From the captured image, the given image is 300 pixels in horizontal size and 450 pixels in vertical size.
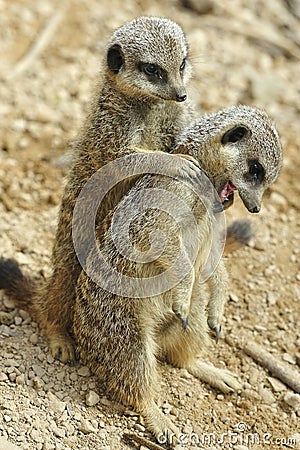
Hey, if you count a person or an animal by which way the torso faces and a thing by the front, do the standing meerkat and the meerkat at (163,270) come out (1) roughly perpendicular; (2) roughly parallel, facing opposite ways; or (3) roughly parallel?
roughly parallel

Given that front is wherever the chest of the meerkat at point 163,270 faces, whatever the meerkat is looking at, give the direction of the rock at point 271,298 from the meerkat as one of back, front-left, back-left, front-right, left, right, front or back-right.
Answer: left

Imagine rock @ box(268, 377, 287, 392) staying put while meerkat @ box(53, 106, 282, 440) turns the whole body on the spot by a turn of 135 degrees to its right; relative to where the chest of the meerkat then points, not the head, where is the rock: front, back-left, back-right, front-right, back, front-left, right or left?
back

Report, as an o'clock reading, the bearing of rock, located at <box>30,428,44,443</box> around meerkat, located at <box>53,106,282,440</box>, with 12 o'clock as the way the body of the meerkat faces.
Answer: The rock is roughly at 2 o'clock from the meerkat.

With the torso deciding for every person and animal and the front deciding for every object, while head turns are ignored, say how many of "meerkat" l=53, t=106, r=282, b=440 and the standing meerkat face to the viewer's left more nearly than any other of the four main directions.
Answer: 0

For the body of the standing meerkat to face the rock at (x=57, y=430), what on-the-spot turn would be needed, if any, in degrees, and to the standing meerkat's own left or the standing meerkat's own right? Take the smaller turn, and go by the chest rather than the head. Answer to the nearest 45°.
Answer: approximately 45° to the standing meerkat's own right

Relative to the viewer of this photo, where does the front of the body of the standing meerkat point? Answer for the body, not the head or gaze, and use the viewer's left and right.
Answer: facing the viewer and to the right of the viewer

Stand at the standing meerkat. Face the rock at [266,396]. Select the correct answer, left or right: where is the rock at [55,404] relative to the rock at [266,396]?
right
